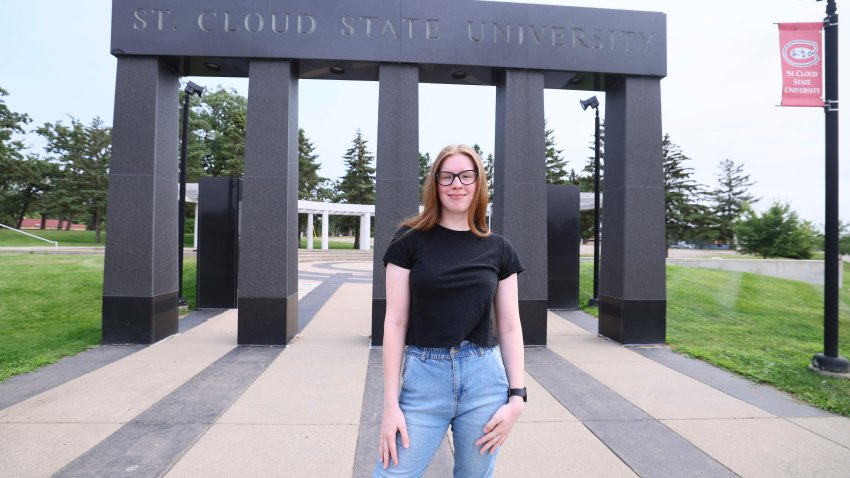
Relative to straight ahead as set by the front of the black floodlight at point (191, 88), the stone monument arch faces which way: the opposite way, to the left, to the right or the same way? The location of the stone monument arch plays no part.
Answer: to the right

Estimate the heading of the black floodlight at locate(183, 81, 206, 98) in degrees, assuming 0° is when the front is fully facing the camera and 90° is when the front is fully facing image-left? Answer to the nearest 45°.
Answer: approximately 270°

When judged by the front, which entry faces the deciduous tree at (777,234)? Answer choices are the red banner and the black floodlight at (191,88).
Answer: the black floodlight

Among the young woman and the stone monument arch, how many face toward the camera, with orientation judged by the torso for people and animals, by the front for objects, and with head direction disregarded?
2

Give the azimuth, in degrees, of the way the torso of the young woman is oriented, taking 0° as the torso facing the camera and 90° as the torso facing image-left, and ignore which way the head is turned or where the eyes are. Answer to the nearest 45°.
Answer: approximately 0°

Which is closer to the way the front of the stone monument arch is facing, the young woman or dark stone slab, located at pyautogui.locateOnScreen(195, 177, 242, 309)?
the young woman

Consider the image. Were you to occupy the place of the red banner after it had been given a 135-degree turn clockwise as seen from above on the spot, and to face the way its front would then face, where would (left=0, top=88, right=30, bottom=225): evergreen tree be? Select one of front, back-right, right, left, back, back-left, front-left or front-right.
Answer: front-left

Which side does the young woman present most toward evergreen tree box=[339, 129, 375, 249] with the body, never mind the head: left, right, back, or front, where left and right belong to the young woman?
back

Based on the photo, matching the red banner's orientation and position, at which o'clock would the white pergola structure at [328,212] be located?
The white pergola structure is roughly at 4 o'clock from the red banner.

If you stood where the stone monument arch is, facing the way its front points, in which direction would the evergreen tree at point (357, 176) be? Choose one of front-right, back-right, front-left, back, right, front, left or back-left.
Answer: back
